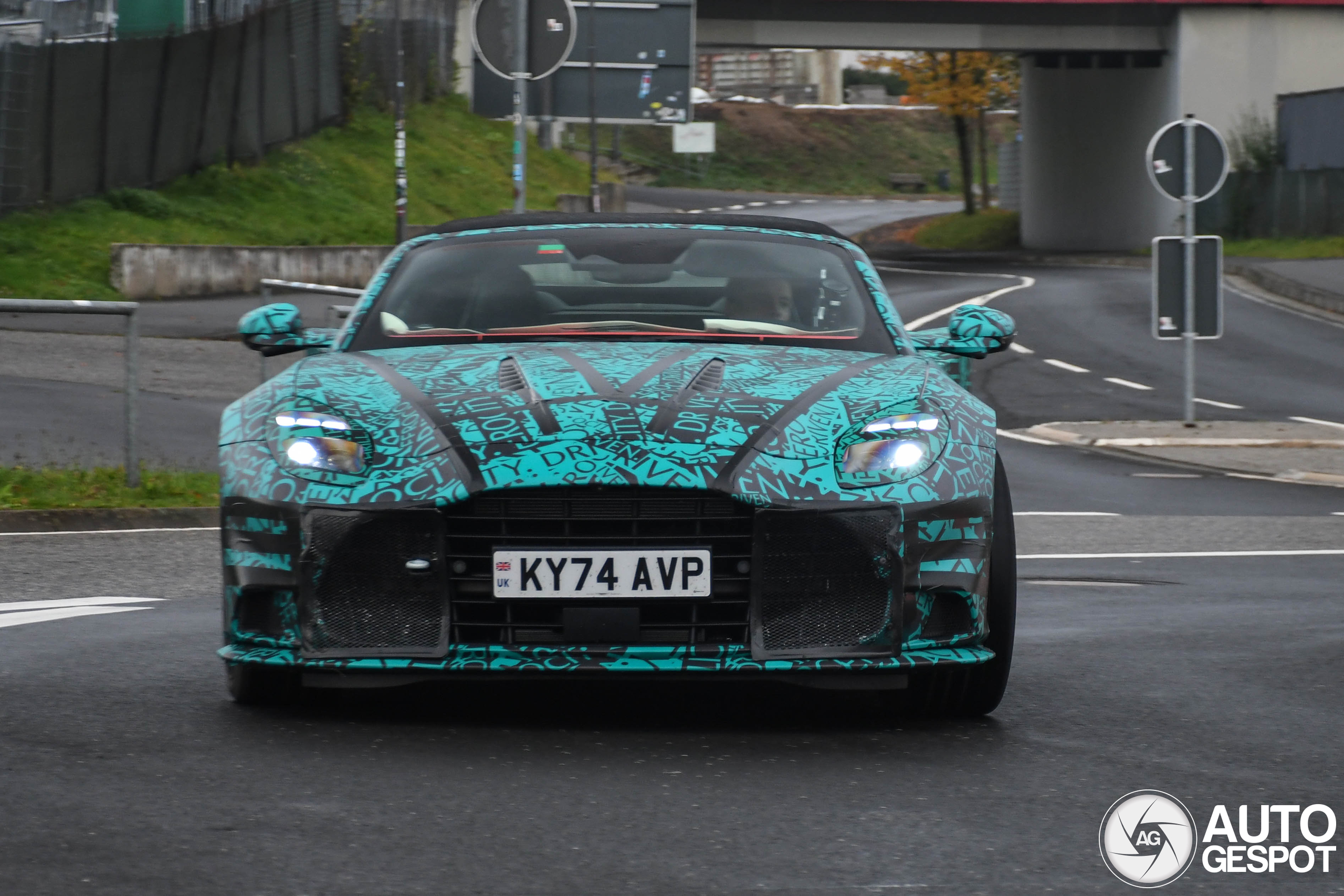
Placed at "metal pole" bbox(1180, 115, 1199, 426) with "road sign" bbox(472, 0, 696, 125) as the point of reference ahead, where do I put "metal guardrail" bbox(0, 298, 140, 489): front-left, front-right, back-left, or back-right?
back-left

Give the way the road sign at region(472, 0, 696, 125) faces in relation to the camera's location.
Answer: facing away from the viewer

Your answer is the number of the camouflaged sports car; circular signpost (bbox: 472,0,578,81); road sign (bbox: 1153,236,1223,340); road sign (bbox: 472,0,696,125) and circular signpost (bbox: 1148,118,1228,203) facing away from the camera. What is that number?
4

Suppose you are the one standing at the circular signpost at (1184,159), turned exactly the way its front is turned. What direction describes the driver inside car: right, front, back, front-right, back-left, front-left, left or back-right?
back

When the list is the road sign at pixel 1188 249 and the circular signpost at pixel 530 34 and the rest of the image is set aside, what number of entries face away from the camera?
2

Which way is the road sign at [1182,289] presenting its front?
away from the camera

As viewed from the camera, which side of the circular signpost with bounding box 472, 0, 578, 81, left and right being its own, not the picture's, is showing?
back

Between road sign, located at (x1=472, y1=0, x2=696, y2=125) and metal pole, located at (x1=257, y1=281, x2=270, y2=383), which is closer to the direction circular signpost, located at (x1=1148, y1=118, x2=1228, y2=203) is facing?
the road sign

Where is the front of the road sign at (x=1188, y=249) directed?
away from the camera

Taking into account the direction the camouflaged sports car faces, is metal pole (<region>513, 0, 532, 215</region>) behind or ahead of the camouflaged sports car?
behind
